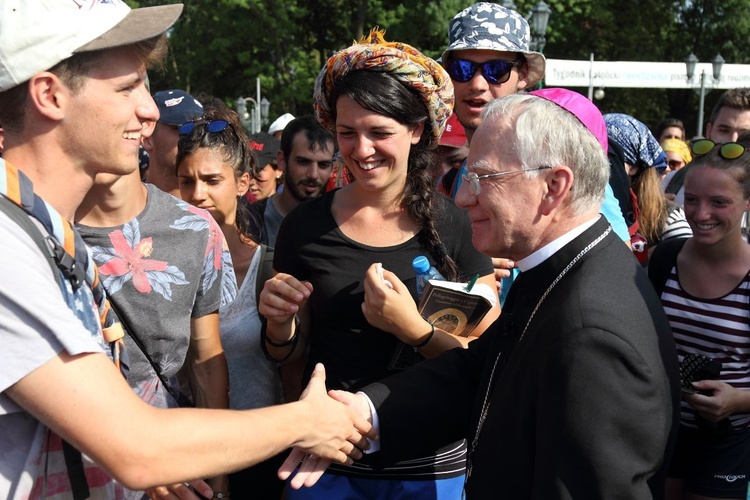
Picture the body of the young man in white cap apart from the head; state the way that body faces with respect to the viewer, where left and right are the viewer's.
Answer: facing to the right of the viewer

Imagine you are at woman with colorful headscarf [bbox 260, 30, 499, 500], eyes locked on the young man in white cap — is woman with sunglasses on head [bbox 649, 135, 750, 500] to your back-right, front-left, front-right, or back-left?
back-left

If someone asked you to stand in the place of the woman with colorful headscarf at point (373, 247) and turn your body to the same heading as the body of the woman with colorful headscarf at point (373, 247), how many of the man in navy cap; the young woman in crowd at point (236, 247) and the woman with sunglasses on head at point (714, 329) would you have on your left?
1

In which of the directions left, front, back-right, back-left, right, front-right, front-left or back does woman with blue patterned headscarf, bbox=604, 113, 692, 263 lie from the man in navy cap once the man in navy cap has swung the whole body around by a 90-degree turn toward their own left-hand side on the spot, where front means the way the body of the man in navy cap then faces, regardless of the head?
front-right

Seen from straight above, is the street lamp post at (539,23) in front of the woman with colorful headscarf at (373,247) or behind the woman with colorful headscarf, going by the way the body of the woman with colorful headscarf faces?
behind

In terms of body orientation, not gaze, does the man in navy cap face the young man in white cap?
no

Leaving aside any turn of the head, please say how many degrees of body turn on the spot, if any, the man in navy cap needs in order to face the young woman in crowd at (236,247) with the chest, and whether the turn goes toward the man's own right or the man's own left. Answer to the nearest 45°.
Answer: approximately 45° to the man's own right

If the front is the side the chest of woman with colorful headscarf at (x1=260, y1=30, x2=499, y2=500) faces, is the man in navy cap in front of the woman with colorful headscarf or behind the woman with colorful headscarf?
behind

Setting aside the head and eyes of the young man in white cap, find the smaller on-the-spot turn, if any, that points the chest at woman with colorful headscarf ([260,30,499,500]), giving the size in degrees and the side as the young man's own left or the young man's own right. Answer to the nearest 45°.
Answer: approximately 45° to the young man's own left

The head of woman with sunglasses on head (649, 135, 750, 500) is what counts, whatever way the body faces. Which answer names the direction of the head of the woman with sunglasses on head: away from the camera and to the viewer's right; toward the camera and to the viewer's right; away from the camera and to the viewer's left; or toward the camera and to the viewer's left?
toward the camera and to the viewer's left

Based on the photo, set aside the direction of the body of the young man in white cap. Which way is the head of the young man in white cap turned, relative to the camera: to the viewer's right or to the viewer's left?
to the viewer's right

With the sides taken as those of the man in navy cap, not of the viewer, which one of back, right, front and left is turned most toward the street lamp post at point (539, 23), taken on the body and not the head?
left

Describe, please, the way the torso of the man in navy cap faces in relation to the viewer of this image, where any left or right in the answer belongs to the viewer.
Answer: facing the viewer and to the right of the viewer

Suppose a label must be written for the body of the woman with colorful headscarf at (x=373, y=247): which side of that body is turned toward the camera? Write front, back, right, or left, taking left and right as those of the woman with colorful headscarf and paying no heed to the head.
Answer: front

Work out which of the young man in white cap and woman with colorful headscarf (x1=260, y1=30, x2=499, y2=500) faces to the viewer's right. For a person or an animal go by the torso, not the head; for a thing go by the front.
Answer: the young man in white cap

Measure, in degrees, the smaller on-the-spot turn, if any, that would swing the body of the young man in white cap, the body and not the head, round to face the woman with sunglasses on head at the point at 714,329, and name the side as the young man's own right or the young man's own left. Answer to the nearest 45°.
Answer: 0° — they already face them

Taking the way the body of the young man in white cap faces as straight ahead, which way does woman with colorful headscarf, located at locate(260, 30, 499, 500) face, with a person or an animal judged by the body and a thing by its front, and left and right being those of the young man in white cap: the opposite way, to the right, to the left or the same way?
to the right
